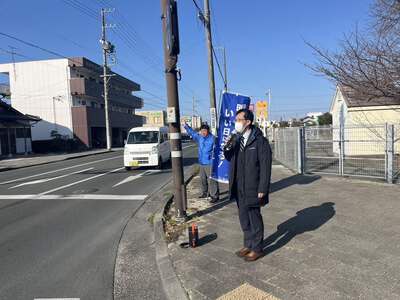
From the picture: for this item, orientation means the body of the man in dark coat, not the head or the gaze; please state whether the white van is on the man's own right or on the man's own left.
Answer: on the man's own right

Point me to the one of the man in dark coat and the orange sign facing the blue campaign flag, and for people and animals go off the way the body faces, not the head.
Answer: the orange sign

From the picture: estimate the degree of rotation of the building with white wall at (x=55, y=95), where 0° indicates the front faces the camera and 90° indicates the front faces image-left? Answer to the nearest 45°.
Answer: approximately 315°

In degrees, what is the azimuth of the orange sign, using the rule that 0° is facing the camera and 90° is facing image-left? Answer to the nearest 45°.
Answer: approximately 0°

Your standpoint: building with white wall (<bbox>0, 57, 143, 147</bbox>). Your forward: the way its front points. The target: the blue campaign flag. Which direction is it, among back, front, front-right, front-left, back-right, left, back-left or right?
front-right

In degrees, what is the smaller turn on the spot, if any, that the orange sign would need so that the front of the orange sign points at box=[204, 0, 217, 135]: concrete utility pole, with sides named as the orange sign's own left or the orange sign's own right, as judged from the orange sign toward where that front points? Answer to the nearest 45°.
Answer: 0° — it already faces it

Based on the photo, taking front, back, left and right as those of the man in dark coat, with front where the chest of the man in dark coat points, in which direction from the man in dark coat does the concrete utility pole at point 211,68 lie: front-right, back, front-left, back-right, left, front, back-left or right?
back-right

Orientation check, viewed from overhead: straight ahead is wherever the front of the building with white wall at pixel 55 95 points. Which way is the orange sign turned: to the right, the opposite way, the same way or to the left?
to the right

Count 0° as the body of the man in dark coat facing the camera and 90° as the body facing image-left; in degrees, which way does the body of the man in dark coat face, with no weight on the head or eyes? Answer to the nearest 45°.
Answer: approximately 45°

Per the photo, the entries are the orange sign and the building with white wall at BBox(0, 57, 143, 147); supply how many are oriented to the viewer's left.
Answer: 0

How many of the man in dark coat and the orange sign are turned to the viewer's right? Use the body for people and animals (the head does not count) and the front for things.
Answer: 0

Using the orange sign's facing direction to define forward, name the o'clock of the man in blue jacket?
The man in blue jacket is roughly at 12 o'clock from the orange sign.
